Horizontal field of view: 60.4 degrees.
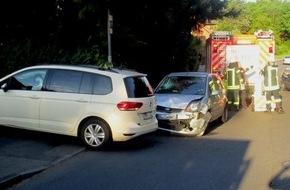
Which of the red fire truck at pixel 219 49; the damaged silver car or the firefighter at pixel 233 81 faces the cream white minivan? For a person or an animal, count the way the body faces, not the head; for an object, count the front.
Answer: the damaged silver car

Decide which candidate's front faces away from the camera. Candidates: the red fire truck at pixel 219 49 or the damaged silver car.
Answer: the red fire truck

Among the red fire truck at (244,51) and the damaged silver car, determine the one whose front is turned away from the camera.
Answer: the red fire truck

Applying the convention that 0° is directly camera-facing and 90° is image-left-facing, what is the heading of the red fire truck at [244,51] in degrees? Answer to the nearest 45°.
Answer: approximately 180°

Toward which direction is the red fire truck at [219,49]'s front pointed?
away from the camera

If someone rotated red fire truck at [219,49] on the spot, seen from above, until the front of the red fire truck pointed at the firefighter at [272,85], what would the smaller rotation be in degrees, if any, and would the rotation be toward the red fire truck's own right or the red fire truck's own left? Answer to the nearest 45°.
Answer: approximately 135° to the red fire truck's own right

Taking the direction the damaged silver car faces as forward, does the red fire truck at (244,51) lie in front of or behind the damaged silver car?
behind
